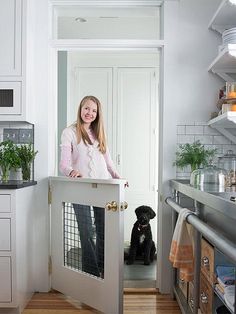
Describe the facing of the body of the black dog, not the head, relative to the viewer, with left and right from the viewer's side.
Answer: facing the viewer

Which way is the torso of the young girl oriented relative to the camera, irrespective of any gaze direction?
toward the camera

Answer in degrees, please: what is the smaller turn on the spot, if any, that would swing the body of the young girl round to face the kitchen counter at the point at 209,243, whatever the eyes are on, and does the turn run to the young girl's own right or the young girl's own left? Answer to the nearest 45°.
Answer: approximately 45° to the young girl's own left

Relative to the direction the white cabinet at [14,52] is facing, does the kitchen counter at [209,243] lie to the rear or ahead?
ahead

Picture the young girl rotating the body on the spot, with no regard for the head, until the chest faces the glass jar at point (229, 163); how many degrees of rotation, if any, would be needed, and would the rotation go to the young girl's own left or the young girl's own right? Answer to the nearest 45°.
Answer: approximately 90° to the young girl's own left
